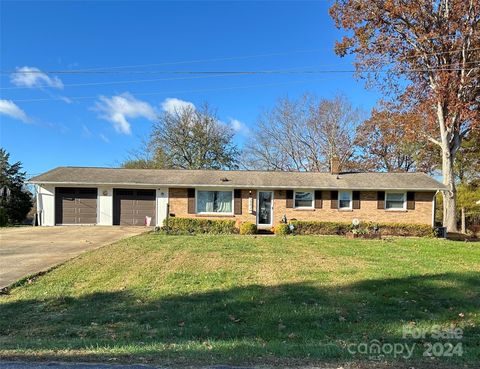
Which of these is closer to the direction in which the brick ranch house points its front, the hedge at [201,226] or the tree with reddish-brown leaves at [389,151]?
the hedge

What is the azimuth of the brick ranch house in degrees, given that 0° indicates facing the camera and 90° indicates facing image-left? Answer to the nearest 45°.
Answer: approximately 0°

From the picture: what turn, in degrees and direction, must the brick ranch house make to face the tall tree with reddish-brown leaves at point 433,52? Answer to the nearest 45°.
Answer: approximately 90° to its left

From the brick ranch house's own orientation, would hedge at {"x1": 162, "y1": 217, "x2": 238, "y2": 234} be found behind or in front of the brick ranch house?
in front

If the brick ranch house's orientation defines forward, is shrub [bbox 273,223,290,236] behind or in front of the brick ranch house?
in front

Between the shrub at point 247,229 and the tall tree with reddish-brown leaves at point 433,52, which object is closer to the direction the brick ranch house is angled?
the shrub

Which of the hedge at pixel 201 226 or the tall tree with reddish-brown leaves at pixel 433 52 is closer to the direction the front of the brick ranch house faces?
the hedge
